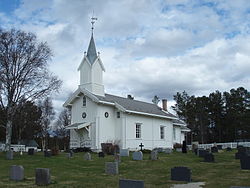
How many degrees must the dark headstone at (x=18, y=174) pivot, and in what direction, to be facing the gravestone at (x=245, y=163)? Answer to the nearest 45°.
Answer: approximately 90° to its left

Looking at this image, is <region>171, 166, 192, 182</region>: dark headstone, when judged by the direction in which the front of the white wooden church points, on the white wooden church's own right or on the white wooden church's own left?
on the white wooden church's own left

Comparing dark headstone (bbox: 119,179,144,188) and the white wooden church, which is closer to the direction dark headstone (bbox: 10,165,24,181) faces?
the dark headstone

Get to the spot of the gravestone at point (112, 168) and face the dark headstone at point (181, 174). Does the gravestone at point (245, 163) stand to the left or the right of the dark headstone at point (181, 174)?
left

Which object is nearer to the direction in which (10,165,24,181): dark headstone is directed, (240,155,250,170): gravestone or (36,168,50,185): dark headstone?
the dark headstone

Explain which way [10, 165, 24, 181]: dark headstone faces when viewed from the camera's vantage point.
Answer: facing the viewer

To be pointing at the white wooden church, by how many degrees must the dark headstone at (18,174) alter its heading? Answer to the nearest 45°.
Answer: approximately 180°

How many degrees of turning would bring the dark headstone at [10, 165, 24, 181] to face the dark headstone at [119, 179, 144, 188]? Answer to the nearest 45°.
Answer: approximately 45° to its left

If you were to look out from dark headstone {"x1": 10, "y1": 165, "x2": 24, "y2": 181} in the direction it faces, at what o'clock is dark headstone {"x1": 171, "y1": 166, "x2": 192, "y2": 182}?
dark headstone {"x1": 171, "y1": 166, "x2": 192, "y2": 182} is roughly at 10 o'clock from dark headstone {"x1": 10, "y1": 165, "x2": 24, "y2": 181}.

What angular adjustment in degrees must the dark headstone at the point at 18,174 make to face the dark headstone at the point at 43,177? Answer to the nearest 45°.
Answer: approximately 45° to its left

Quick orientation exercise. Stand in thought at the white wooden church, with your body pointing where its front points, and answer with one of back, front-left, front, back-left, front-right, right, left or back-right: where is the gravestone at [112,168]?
front-left

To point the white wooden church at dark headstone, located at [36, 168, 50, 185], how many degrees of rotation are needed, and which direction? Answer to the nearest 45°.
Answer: approximately 45° to its left

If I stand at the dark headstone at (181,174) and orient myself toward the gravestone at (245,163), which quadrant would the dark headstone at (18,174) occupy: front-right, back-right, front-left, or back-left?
back-left

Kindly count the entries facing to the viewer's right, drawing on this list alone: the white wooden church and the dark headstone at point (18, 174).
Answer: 0

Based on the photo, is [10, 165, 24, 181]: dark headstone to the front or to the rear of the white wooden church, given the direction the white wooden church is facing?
to the front
